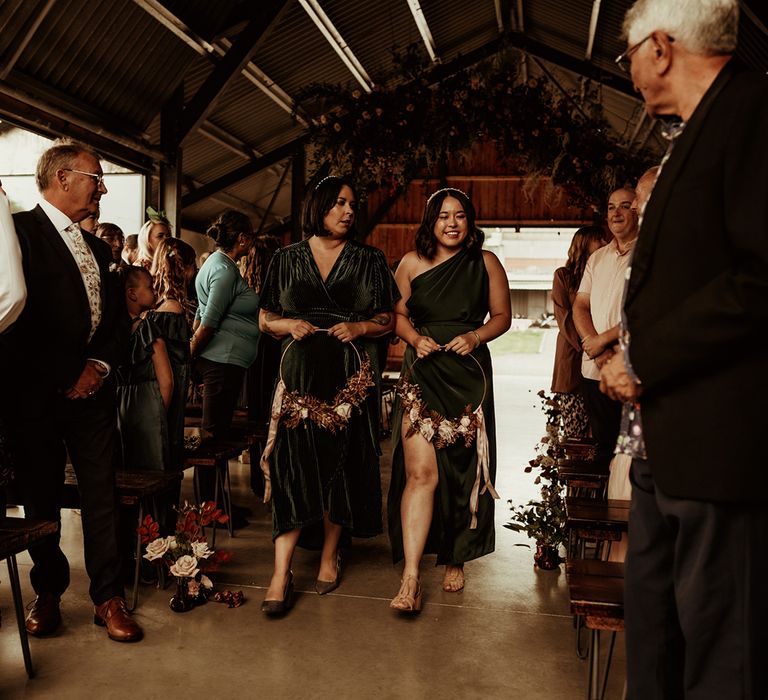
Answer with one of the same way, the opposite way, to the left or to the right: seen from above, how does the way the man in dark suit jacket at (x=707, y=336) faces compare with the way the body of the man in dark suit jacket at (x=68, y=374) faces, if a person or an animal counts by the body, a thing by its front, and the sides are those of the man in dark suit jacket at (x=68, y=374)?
the opposite way

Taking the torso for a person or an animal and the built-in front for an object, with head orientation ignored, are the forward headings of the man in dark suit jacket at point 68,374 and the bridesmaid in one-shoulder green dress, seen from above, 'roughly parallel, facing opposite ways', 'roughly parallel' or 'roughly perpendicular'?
roughly perpendicular

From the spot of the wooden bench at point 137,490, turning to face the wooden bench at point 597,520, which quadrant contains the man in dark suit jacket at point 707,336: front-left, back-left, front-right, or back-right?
front-right

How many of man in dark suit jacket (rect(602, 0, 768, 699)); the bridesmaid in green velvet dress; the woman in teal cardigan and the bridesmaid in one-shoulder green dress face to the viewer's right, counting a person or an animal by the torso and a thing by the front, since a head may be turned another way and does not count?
1

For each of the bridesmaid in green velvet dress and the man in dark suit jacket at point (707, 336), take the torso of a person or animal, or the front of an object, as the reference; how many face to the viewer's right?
0

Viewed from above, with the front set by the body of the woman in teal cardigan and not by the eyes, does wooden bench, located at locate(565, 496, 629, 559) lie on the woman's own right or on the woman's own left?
on the woman's own right

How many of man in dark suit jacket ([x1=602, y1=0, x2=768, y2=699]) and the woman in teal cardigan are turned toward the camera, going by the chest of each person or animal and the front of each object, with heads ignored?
0

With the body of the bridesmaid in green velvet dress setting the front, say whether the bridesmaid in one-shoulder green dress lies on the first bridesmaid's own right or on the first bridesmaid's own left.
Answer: on the first bridesmaid's own left

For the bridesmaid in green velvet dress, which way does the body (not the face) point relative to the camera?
toward the camera

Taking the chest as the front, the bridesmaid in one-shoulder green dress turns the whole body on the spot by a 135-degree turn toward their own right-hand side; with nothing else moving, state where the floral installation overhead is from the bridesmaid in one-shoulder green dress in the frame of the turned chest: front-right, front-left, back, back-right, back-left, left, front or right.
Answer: front-right

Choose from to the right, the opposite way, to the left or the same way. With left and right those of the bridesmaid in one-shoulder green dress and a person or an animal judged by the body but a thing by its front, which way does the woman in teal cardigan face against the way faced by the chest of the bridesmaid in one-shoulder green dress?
to the left

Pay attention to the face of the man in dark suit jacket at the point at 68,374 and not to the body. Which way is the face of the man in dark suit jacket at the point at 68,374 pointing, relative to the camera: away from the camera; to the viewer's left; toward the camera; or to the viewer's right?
to the viewer's right

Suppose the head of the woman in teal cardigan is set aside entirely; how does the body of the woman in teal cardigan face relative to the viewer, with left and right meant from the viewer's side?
facing to the right of the viewer

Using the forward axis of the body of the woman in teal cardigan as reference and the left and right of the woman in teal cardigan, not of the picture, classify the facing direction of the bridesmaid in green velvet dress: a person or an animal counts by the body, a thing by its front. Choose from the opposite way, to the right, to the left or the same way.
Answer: to the right

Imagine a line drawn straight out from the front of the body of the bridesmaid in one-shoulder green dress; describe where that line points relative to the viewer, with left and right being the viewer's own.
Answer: facing the viewer

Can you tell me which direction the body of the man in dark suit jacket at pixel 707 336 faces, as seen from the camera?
to the viewer's left
